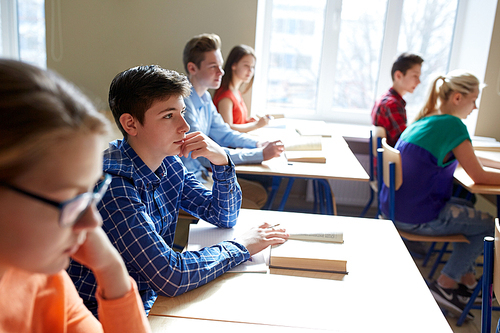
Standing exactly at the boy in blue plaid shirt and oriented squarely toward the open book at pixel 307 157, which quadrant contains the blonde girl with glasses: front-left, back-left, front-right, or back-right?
back-right

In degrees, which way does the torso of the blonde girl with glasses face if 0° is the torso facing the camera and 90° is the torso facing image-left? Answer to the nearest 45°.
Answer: approximately 315°

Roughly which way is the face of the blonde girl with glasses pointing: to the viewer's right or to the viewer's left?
to the viewer's right

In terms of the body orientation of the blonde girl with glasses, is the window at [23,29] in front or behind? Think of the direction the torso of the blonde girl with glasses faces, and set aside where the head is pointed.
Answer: behind

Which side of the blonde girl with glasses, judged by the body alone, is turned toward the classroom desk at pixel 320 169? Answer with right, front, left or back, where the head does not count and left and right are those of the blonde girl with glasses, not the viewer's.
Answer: left

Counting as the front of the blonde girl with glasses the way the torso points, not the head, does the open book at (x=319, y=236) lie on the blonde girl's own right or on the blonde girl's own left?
on the blonde girl's own left

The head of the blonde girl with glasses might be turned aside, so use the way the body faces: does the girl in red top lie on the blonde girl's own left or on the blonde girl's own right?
on the blonde girl's own left

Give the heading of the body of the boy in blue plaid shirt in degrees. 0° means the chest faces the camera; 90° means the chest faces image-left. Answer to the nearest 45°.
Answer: approximately 315°
